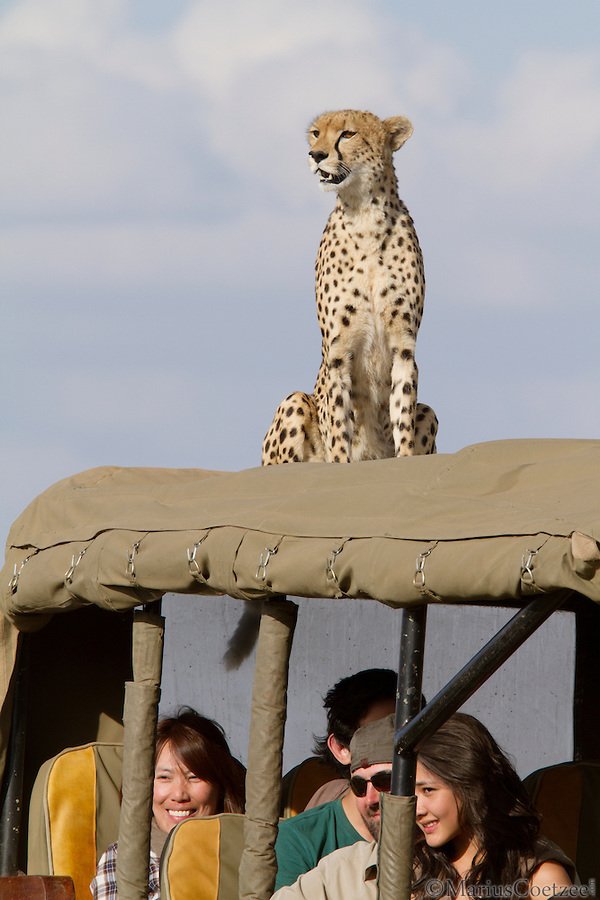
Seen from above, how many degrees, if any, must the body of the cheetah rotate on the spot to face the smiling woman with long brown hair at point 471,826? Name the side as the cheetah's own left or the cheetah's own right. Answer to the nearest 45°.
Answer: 0° — it already faces them

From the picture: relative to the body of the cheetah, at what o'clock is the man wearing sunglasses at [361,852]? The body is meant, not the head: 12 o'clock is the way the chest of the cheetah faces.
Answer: The man wearing sunglasses is roughly at 12 o'clock from the cheetah.

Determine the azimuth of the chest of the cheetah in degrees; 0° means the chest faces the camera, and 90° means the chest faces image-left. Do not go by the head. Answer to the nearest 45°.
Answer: approximately 0°

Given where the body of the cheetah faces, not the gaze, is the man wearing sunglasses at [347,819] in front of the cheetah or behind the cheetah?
in front
